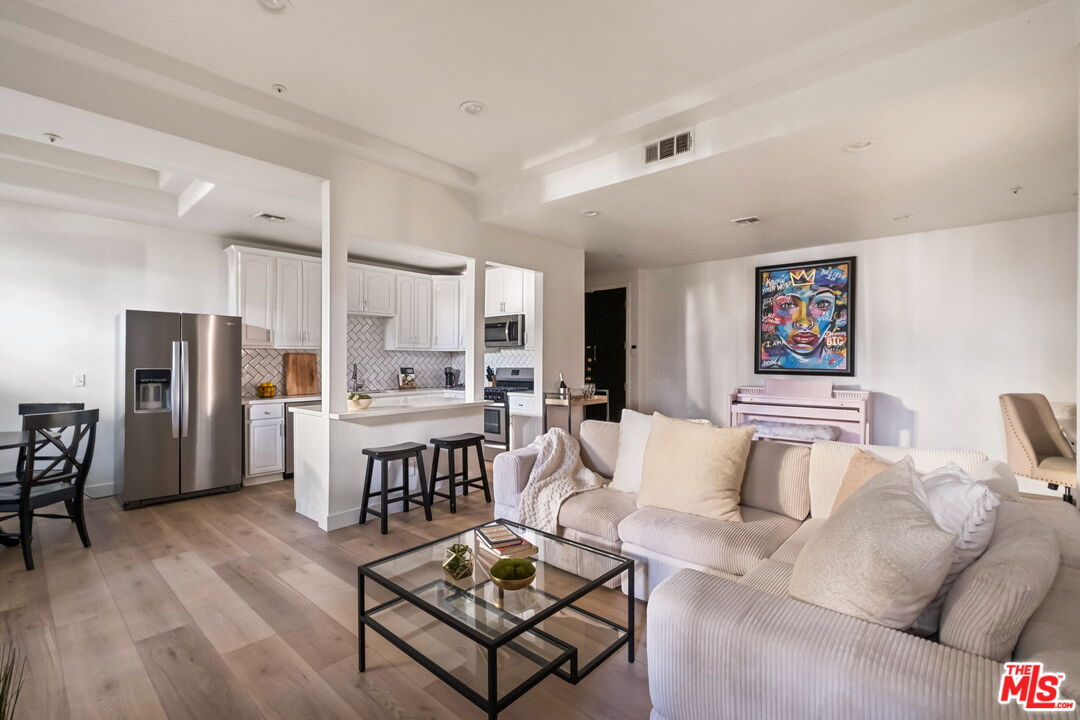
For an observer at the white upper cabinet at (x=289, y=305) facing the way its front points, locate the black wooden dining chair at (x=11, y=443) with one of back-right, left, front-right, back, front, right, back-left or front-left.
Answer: right

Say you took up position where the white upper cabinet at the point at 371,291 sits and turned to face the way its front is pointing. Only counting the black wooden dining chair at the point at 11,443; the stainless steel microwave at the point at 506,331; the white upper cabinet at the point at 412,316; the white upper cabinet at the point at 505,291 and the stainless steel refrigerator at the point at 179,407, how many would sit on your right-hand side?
2

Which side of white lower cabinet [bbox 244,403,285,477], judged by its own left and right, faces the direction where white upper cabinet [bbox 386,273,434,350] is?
left

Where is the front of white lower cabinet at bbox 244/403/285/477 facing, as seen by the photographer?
facing the viewer and to the right of the viewer

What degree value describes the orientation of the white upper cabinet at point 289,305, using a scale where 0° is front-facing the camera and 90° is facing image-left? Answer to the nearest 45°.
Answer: approximately 315°

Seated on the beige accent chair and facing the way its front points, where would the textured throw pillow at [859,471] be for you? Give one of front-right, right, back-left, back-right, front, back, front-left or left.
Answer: front-right

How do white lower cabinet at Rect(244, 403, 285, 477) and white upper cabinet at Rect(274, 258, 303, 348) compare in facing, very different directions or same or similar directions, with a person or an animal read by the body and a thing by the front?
same or similar directions

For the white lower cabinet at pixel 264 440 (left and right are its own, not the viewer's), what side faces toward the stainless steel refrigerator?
right

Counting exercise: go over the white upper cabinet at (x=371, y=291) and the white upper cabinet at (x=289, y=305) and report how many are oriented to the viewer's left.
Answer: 0

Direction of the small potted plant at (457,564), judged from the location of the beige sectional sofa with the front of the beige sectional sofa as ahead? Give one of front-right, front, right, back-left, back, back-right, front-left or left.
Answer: front-right

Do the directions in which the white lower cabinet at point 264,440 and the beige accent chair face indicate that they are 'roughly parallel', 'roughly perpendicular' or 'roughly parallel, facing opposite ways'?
roughly perpendicular

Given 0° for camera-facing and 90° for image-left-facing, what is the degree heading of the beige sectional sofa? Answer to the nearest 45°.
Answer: approximately 45°

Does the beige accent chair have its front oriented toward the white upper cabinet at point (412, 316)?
no

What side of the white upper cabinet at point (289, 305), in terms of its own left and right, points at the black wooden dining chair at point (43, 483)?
right
